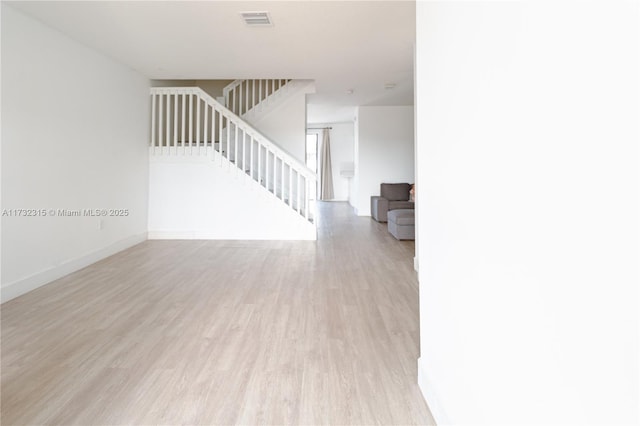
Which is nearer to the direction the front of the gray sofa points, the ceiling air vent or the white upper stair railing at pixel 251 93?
the ceiling air vent

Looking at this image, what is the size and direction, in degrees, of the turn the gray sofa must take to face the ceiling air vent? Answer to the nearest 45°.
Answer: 0° — it already faces it

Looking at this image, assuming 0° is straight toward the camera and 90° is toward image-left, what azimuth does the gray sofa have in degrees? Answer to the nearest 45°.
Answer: approximately 0°

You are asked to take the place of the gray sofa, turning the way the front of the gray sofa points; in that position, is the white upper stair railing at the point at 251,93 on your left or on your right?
on your right

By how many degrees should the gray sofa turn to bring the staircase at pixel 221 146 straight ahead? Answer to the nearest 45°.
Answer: approximately 45° to its right
